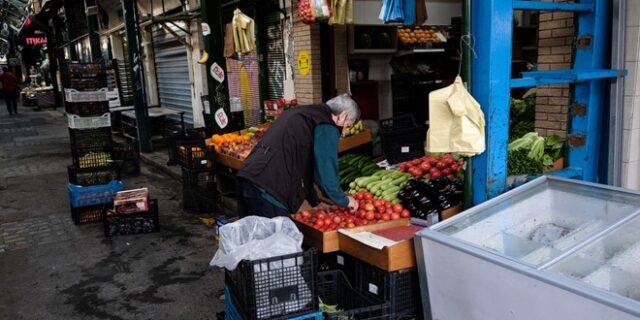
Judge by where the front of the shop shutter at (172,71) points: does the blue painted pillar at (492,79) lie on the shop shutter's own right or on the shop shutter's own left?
on the shop shutter's own left

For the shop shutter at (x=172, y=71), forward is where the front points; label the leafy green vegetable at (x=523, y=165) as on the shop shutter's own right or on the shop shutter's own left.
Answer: on the shop shutter's own left

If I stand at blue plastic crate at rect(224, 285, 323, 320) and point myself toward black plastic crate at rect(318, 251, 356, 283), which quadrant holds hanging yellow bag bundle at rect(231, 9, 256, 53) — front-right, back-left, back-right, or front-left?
front-left

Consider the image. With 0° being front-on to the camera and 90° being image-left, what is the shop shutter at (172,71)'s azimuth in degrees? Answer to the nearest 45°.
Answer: approximately 45°

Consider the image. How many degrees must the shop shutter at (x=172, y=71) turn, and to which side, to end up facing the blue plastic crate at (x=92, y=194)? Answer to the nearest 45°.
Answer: approximately 45° to its left

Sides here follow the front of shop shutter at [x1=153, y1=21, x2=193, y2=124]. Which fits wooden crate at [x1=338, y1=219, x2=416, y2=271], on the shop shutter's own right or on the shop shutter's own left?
on the shop shutter's own left

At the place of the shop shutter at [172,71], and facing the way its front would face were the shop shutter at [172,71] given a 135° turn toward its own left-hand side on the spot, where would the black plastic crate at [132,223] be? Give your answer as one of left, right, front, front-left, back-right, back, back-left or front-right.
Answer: right

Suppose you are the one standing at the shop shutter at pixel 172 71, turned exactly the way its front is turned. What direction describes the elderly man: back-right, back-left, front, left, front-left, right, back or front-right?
front-left

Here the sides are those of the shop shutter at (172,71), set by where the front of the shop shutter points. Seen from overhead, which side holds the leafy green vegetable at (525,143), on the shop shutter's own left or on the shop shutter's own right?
on the shop shutter's own left

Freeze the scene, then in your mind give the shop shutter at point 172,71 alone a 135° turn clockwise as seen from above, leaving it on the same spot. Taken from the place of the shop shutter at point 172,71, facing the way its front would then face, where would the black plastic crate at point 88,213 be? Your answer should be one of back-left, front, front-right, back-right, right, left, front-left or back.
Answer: back

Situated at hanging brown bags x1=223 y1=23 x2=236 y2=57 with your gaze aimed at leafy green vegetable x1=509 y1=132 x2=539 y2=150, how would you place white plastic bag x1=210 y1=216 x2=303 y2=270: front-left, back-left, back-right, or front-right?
front-right

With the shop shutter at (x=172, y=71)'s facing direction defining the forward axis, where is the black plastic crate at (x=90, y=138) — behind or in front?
in front

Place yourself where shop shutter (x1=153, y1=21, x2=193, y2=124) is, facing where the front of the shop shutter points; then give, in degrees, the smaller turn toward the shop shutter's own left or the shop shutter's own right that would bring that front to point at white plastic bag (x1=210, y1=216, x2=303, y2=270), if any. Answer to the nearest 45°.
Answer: approximately 45° to the shop shutter's own left

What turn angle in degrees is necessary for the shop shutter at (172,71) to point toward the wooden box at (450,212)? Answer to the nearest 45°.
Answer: approximately 45° to its left

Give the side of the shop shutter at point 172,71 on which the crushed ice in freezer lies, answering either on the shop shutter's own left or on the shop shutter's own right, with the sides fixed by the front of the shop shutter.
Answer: on the shop shutter's own left

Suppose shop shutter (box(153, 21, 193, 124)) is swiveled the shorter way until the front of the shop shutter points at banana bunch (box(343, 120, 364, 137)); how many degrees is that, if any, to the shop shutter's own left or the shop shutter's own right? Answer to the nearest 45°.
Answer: approximately 45° to the shop shutter's own left

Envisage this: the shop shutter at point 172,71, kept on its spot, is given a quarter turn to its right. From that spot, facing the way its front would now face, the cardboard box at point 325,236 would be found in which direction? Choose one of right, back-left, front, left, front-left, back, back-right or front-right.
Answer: back-left
